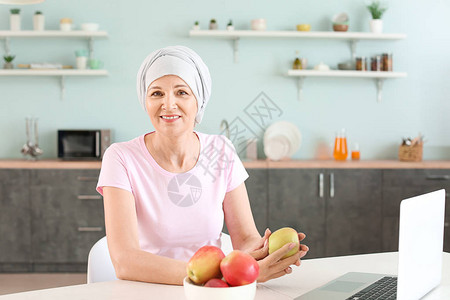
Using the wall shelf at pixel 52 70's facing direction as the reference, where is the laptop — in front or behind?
in front

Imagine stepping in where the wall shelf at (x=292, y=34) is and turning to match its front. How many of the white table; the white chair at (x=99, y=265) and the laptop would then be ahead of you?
3

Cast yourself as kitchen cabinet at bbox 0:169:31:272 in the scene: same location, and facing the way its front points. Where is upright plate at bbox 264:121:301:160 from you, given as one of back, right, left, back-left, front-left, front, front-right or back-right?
left

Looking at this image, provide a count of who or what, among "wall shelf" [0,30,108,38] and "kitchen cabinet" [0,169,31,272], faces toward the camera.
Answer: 2

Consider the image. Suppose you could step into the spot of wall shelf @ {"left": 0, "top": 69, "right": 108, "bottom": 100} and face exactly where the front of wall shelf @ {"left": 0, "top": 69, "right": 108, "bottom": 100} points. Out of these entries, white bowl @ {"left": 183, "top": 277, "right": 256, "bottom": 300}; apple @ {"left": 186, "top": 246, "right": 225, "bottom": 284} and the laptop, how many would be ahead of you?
3

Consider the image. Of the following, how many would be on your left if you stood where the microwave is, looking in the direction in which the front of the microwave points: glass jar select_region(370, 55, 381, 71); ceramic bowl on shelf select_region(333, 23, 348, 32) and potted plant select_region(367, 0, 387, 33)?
3

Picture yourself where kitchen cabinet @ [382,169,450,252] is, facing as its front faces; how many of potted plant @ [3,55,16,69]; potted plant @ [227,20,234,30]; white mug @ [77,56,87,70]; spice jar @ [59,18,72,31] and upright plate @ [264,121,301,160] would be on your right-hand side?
5
